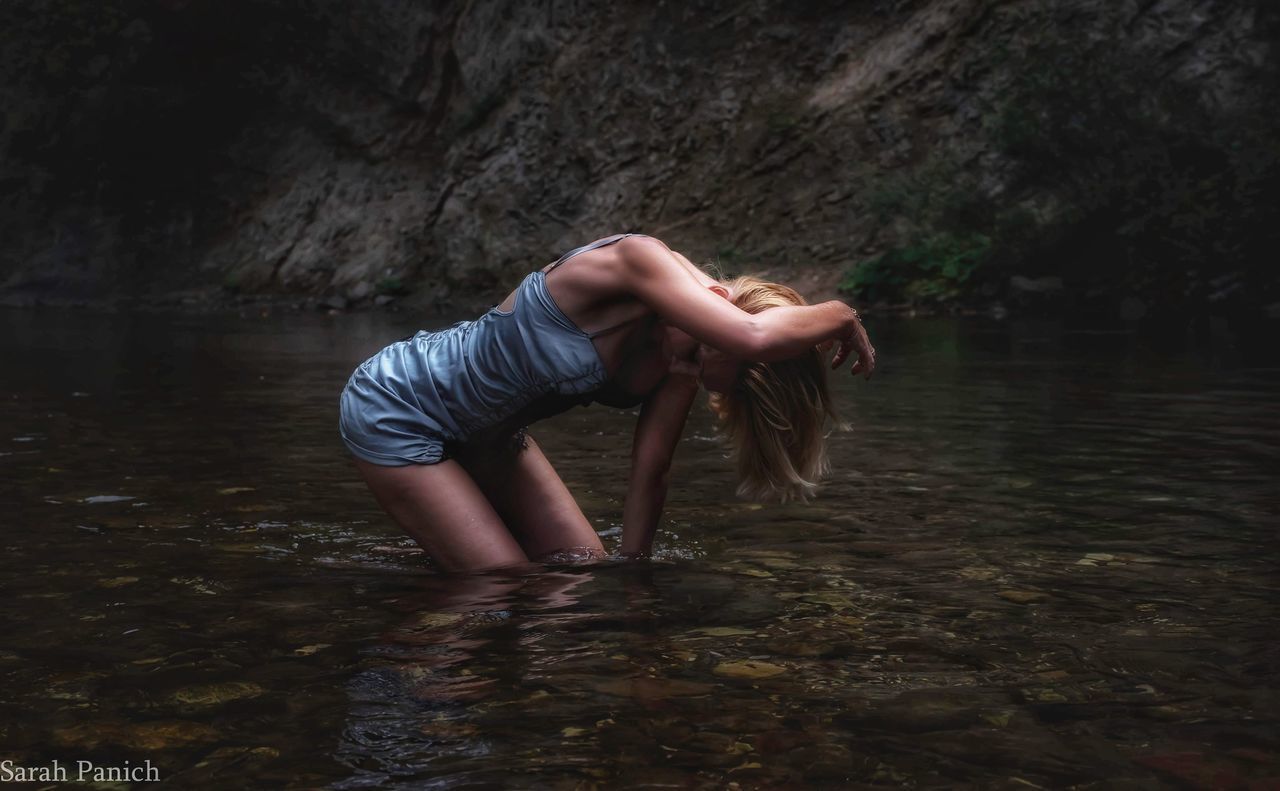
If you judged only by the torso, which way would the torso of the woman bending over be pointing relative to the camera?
to the viewer's right
